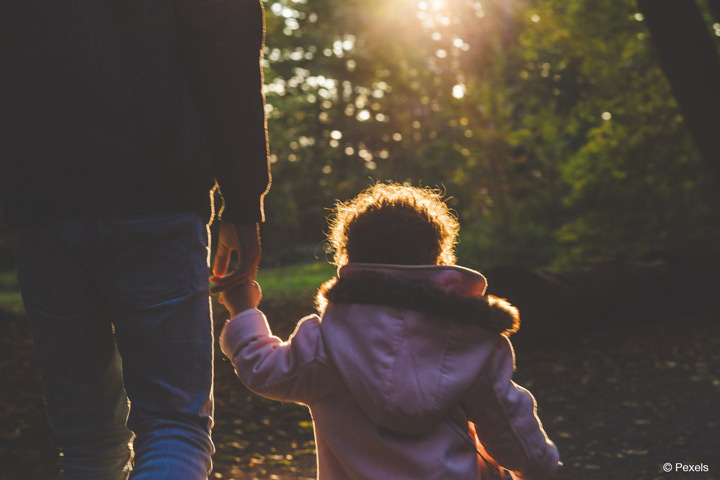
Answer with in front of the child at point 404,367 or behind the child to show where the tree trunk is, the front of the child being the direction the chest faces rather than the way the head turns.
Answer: in front

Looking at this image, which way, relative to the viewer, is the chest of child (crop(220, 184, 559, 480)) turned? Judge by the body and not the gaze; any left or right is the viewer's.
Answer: facing away from the viewer

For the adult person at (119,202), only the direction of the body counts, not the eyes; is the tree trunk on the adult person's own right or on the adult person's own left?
on the adult person's own right

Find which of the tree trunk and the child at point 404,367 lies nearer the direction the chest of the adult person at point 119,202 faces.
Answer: the tree trunk

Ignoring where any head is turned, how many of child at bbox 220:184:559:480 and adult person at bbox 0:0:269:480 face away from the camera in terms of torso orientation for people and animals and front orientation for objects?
2

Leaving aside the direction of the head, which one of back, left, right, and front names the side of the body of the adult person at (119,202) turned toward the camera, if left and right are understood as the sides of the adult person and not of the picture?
back

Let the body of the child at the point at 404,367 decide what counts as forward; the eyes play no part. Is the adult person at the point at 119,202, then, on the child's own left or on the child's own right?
on the child's own left

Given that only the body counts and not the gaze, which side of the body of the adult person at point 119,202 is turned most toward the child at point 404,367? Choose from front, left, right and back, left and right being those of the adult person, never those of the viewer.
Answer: right

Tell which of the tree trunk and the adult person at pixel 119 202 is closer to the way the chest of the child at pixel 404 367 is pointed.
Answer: the tree trunk

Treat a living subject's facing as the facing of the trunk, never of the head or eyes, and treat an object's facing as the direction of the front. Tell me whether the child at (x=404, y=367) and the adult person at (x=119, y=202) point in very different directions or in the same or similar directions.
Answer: same or similar directions
